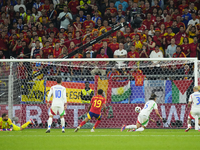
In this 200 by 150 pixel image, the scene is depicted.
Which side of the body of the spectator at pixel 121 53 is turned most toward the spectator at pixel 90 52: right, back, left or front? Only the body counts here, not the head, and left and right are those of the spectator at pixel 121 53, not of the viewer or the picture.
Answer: right

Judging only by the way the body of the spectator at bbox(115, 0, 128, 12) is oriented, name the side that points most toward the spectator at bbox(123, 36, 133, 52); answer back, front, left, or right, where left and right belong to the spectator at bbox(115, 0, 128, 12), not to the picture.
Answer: front

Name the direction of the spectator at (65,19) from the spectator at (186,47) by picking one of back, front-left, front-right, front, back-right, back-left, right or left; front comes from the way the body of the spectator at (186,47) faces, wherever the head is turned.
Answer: right

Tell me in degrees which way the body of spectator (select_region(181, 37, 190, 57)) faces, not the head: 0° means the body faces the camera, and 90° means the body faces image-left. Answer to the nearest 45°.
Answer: approximately 0°

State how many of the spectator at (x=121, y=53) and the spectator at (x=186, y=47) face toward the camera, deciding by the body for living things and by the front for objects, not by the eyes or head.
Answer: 2

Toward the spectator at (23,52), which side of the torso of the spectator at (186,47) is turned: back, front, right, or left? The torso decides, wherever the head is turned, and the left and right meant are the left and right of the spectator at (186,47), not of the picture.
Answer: right

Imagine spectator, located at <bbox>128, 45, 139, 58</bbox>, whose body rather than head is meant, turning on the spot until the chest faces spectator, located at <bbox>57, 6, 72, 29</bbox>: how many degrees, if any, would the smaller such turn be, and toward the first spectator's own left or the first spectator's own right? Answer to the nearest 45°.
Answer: approximately 135° to the first spectator's own right

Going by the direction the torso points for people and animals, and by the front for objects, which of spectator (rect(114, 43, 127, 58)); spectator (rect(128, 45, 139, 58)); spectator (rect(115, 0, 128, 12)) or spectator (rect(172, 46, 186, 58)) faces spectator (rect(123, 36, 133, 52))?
spectator (rect(115, 0, 128, 12))
